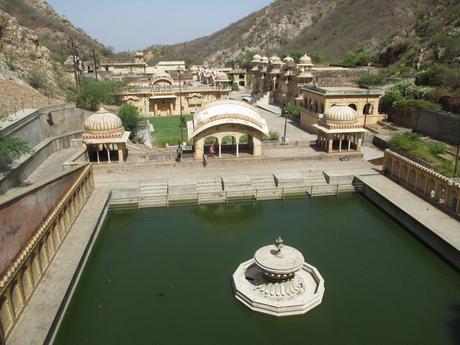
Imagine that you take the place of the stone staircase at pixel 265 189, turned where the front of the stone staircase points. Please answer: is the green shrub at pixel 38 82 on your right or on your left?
on your right

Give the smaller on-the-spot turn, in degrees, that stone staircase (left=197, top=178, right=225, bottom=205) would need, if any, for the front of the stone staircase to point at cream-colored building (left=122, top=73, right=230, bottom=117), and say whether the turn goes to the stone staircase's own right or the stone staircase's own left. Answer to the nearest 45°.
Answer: approximately 180°

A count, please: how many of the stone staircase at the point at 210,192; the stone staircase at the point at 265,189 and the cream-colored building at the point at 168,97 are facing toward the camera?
3

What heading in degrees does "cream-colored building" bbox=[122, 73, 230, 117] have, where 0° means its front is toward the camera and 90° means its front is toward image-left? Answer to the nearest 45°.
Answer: approximately 0°

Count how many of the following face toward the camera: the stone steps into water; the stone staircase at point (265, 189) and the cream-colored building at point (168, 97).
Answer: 3

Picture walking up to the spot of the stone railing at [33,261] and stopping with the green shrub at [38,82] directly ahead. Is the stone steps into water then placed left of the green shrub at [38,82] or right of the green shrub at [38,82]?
right

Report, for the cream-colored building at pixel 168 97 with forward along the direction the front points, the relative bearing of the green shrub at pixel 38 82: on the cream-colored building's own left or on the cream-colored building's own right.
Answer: on the cream-colored building's own right

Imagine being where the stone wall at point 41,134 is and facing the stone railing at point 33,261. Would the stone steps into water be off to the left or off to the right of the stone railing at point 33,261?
left

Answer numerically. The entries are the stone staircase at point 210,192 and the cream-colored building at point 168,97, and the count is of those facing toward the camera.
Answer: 2

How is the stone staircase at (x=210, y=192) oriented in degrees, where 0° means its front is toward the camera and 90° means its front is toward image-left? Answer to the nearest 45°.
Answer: approximately 0°
